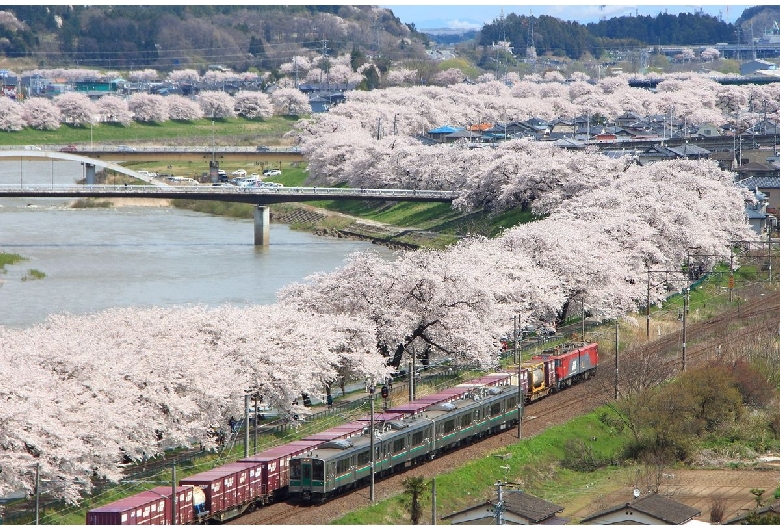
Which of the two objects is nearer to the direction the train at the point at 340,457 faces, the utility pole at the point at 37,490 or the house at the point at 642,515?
the utility pole

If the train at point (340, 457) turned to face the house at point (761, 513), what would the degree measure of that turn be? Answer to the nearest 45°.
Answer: approximately 135° to its left

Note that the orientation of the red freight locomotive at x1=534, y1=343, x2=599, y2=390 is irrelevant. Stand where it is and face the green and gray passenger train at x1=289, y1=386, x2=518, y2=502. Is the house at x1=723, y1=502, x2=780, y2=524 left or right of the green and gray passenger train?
left

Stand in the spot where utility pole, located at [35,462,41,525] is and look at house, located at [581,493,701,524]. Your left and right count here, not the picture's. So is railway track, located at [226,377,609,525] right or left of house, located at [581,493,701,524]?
left

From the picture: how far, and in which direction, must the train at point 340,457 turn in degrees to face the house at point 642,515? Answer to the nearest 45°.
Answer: approximately 90° to its left

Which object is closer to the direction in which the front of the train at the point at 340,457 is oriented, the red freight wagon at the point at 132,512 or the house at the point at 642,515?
the red freight wagon

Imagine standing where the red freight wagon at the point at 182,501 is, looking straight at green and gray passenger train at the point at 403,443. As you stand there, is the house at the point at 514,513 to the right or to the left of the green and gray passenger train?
right

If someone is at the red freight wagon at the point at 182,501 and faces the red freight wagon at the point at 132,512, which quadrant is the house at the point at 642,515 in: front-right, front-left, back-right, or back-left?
back-left

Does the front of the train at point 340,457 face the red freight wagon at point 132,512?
yes
